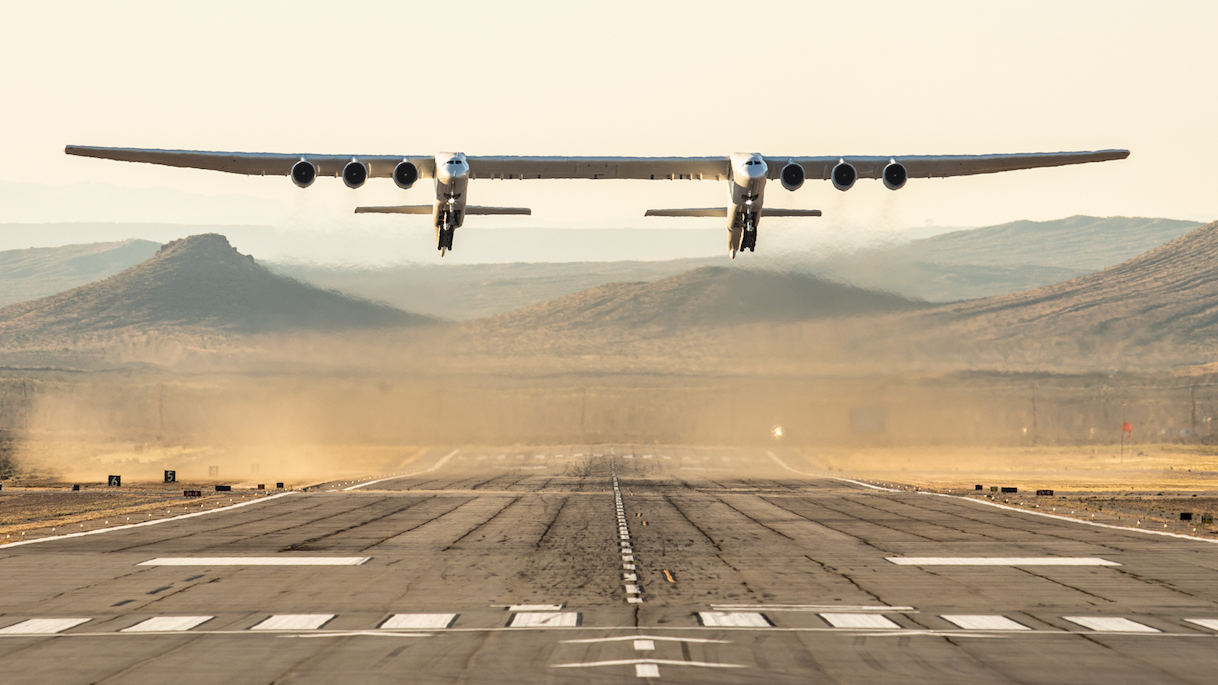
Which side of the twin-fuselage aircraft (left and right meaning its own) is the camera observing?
front
